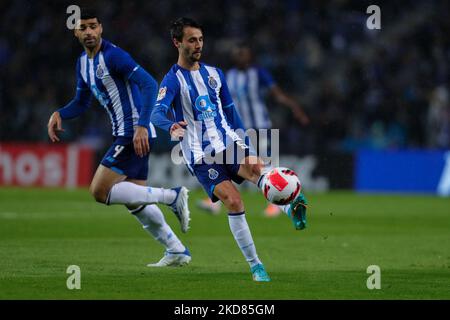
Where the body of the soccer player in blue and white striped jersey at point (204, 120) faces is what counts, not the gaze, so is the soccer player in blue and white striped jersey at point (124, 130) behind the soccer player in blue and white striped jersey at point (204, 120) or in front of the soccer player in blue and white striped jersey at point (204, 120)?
behind

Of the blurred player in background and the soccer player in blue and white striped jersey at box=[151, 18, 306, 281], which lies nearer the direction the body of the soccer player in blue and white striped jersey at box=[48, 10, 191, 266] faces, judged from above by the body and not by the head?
the soccer player in blue and white striped jersey

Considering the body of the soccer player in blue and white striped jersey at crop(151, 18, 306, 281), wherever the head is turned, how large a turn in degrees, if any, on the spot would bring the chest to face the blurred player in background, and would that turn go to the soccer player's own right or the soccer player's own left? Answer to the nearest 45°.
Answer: approximately 135° to the soccer player's own left

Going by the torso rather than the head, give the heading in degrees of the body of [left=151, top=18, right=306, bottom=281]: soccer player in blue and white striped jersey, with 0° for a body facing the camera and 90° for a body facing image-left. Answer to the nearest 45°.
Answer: approximately 315°

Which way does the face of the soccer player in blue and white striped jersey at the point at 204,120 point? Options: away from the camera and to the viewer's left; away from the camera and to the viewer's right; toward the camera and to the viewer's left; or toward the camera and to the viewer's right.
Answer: toward the camera and to the viewer's right
